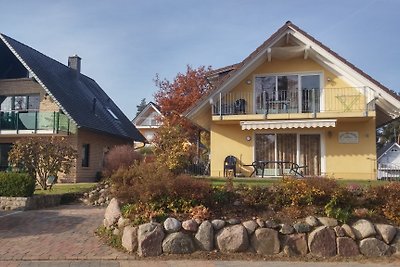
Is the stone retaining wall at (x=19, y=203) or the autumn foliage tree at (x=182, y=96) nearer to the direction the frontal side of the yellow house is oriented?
the stone retaining wall

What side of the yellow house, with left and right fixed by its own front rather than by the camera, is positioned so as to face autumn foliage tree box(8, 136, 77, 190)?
right

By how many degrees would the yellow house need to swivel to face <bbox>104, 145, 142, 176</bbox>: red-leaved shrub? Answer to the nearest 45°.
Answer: approximately 90° to its right

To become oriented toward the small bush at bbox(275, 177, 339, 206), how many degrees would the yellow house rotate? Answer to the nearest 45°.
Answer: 0° — it already faces it

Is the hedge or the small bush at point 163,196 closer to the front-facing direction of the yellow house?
the small bush

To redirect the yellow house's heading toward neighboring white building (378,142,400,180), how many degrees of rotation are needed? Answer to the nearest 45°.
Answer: approximately 135° to its left

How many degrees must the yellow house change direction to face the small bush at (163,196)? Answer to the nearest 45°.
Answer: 0° — it already faces it

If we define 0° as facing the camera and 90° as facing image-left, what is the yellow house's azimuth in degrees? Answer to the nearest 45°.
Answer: approximately 0°

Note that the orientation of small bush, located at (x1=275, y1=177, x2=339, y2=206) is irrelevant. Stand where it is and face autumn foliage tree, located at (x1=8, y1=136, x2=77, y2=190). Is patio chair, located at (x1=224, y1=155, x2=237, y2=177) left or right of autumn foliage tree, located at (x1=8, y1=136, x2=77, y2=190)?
right

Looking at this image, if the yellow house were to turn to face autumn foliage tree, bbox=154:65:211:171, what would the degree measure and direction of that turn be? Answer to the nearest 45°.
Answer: approximately 135° to its right

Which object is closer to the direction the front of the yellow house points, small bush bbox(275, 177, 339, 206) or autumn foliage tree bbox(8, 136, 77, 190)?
the small bush
